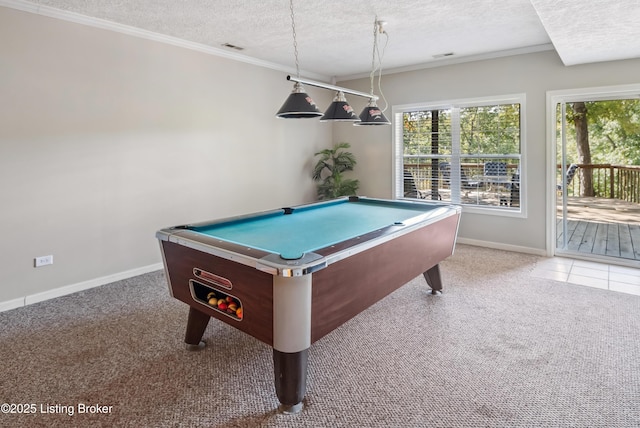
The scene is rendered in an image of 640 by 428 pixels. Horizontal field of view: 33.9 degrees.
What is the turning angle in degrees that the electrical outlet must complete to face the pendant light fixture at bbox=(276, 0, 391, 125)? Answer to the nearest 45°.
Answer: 0° — it already faces it

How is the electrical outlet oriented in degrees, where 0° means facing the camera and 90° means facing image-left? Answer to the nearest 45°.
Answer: approximately 315°
